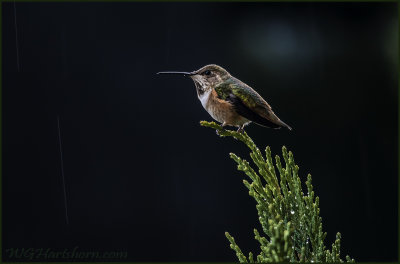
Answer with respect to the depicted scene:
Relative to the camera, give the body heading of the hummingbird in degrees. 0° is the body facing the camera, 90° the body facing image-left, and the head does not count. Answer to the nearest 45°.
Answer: approximately 90°
